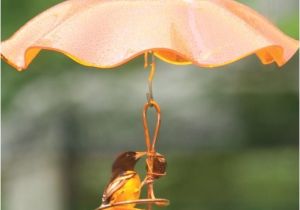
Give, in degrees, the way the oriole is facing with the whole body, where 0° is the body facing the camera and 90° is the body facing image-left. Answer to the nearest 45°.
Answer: approximately 270°
